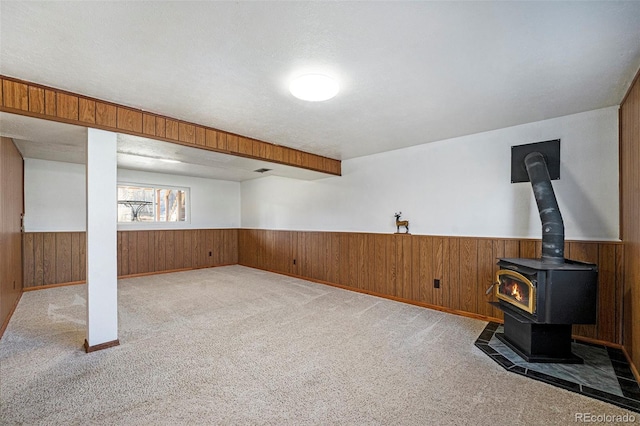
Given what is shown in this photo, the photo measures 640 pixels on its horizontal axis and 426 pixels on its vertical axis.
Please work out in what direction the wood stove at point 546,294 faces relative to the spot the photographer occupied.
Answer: facing the viewer and to the left of the viewer

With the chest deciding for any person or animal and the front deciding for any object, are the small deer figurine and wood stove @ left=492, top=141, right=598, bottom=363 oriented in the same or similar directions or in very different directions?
same or similar directions

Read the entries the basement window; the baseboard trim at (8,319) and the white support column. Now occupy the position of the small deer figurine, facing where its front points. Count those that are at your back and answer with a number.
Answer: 0

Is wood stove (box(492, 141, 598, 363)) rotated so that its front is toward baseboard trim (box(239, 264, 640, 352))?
no

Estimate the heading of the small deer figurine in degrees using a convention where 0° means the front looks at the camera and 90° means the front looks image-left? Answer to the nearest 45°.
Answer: approximately 90°

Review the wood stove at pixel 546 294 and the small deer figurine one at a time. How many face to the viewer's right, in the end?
0

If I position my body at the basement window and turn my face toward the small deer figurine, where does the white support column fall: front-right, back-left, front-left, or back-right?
front-right

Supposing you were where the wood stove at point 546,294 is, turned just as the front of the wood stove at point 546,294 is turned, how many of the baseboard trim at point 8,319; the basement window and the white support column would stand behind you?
0

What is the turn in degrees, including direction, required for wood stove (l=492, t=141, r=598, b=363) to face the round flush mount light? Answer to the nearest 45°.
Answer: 0° — it already faces it

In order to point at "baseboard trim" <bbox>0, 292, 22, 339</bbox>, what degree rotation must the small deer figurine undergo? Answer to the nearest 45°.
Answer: approximately 45° to its left

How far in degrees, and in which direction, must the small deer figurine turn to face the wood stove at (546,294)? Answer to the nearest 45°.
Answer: approximately 135° to its left

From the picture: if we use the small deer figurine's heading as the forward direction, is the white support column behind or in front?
in front

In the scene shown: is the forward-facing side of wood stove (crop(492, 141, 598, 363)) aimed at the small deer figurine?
no

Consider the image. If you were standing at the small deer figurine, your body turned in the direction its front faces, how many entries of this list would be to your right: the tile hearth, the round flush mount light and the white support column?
0

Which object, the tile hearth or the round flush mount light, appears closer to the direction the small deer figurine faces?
the round flush mount light

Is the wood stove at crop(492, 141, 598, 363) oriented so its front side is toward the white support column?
yes

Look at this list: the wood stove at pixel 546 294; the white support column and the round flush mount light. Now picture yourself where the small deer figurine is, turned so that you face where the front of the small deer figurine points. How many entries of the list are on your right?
0

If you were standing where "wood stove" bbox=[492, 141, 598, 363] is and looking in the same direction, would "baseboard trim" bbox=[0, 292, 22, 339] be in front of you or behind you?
in front
